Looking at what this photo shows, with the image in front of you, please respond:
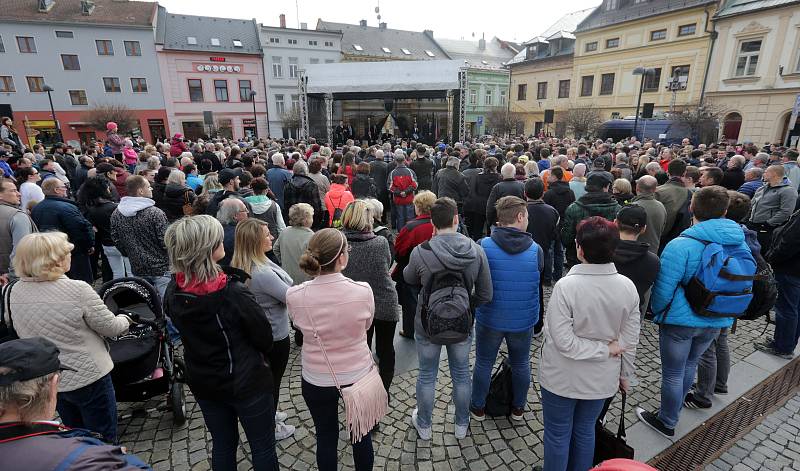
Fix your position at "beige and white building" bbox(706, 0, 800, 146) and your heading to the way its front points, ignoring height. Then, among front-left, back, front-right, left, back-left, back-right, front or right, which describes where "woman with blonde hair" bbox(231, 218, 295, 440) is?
front-left

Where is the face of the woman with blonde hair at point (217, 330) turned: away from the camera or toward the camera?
away from the camera

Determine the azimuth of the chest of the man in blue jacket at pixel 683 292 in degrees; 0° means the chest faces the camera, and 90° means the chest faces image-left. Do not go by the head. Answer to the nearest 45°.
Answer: approximately 135°

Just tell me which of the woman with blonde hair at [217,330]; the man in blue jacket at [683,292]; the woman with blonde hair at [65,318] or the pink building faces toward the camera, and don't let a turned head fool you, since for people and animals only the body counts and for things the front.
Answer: the pink building

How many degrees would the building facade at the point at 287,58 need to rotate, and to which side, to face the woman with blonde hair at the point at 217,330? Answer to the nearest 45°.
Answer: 0° — it already faces them

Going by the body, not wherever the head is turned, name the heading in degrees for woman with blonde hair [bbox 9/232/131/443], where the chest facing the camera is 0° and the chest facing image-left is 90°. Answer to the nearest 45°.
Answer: approximately 225°

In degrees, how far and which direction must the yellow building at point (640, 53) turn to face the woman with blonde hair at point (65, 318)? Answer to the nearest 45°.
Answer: approximately 45° to its left

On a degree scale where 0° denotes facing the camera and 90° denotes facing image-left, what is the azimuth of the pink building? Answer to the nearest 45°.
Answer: approximately 0°

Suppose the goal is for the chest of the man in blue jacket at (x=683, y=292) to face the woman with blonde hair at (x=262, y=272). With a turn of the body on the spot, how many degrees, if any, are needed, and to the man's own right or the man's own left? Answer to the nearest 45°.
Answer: approximately 90° to the man's own left

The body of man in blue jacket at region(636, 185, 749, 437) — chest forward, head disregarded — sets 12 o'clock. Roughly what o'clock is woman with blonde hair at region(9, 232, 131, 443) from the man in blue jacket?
The woman with blonde hair is roughly at 9 o'clock from the man in blue jacket.

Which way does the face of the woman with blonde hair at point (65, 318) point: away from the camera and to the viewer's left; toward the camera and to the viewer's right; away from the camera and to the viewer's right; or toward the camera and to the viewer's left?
away from the camera and to the viewer's right

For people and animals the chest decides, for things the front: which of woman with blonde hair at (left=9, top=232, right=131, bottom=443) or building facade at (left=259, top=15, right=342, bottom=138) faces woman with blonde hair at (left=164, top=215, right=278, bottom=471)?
the building facade
